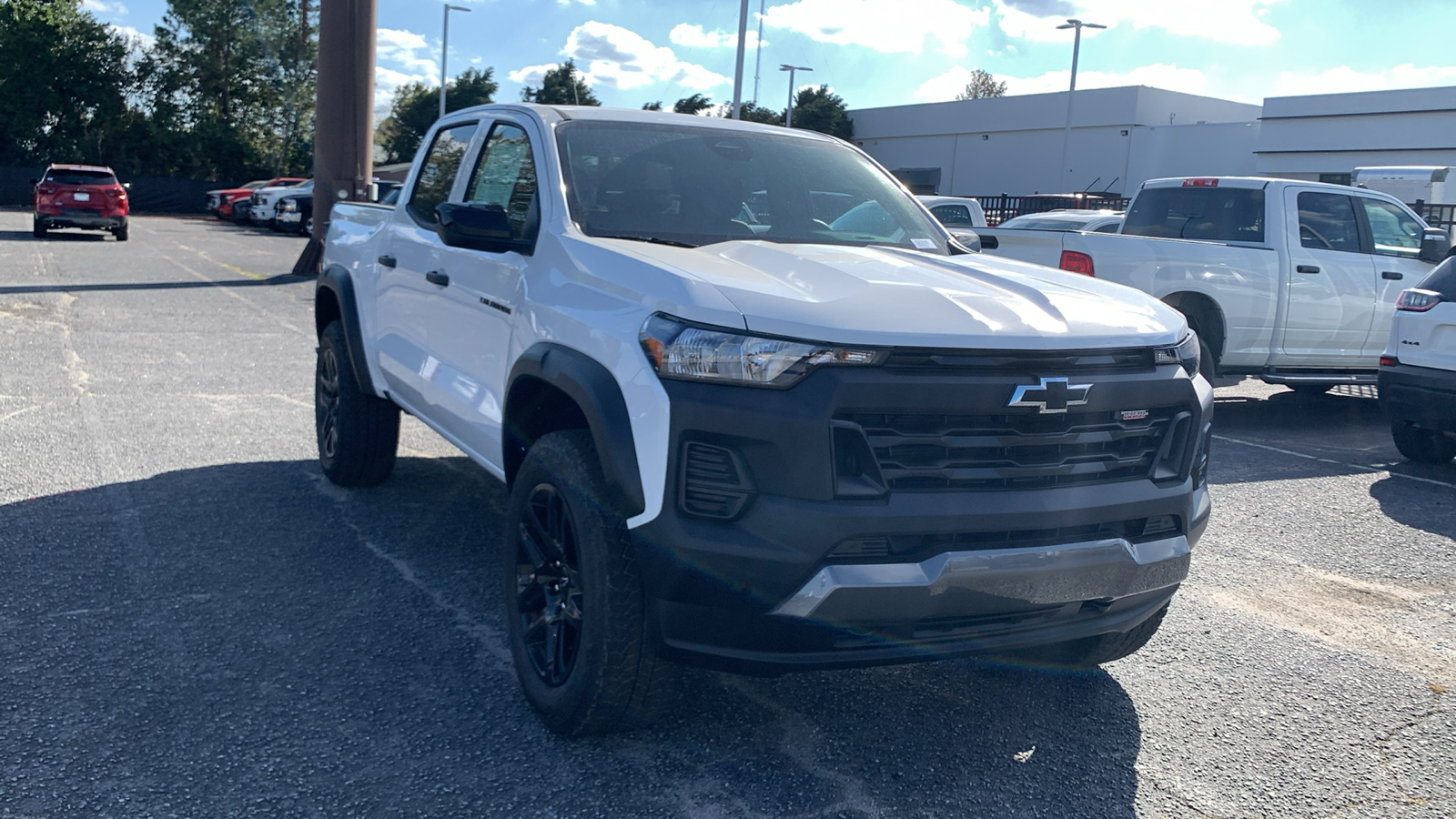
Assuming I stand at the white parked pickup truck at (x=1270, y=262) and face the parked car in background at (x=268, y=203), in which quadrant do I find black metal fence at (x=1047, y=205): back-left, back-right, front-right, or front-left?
front-right

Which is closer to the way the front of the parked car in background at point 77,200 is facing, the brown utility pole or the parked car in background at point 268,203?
the parked car in background

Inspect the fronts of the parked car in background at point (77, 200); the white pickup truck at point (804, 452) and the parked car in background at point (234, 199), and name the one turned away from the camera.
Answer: the parked car in background at point (77, 200)

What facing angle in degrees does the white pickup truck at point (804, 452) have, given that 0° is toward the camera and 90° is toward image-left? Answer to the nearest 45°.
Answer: approximately 315°

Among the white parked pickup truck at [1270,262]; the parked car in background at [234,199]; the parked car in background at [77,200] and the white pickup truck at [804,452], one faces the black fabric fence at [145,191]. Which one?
the parked car in background at [77,200]

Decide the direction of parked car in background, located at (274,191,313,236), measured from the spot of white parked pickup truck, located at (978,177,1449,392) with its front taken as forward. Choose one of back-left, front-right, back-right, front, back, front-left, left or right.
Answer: left

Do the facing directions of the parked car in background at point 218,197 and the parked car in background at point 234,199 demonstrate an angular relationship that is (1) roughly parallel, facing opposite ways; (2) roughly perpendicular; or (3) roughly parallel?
roughly parallel

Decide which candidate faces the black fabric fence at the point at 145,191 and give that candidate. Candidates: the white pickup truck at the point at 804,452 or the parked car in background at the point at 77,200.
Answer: the parked car in background

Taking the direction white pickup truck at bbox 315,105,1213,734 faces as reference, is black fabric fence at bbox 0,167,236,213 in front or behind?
behind

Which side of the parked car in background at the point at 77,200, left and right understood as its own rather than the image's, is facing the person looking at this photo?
back

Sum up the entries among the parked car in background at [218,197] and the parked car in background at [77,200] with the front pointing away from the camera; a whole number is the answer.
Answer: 1

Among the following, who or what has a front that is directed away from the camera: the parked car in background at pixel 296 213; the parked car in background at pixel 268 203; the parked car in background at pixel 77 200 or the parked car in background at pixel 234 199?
the parked car in background at pixel 77 200

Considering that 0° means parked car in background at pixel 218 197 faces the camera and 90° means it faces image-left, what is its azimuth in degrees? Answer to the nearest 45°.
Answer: approximately 45°

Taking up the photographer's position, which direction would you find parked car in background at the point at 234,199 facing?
facing the viewer and to the left of the viewer

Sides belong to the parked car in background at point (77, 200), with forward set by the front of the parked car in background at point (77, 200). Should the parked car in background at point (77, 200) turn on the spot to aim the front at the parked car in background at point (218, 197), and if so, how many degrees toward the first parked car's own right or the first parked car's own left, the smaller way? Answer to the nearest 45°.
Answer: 0° — it already faces it

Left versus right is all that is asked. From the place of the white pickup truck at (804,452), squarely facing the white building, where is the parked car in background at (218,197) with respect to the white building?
left
